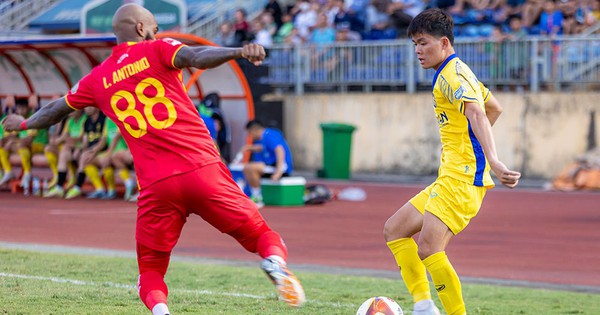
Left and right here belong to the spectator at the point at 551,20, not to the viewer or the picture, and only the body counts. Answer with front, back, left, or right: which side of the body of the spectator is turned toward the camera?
front

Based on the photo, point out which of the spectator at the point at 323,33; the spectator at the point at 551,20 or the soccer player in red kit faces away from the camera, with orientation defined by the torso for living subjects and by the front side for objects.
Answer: the soccer player in red kit

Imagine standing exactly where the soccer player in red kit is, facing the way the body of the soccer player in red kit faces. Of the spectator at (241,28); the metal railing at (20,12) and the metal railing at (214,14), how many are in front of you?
3

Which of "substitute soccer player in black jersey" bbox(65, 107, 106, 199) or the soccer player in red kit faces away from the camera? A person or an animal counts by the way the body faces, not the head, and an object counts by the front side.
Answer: the soccer player in red kit

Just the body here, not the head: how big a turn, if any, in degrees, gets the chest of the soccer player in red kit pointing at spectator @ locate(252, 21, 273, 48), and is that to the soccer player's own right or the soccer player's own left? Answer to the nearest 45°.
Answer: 0° — they already face them

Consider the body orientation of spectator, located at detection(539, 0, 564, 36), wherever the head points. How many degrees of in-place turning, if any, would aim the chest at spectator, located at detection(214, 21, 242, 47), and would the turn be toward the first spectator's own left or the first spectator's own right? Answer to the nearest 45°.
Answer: approximately 90° to the first spectator's own right

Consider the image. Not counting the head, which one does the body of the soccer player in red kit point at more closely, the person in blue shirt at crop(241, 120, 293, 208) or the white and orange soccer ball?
the person in blue shirt

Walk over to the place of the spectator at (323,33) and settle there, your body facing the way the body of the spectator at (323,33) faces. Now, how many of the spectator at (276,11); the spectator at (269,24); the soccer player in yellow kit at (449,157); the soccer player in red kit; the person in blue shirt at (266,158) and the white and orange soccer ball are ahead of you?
4

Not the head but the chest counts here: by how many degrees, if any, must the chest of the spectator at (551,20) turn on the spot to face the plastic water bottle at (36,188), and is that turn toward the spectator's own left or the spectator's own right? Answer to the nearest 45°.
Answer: approximately 45° to the spectator's own right

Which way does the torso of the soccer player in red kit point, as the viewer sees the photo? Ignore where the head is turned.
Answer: away from the camera

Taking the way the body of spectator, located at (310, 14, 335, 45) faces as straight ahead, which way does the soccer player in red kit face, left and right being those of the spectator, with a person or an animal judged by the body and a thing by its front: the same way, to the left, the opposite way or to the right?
the opposite way

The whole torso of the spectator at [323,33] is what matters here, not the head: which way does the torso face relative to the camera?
toward the camera

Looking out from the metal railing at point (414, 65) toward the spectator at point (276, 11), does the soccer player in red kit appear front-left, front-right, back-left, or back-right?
back-left

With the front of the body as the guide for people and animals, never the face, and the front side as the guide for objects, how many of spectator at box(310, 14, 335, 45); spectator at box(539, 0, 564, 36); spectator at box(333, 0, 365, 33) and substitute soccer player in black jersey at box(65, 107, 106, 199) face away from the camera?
0

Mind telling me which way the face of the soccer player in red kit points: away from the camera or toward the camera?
away from the camera

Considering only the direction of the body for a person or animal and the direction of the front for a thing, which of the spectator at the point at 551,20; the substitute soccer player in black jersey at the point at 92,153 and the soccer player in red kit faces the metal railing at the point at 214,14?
the soccer player in red kit

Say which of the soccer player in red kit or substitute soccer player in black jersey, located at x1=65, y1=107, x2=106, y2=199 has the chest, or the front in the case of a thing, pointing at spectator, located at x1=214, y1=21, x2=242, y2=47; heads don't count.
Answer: the soccer player in red kit

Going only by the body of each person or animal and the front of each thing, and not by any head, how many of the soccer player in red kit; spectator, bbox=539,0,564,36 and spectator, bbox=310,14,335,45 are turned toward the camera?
2

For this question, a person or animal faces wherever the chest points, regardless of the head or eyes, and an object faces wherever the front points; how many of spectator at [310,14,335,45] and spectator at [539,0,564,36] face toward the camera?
2
